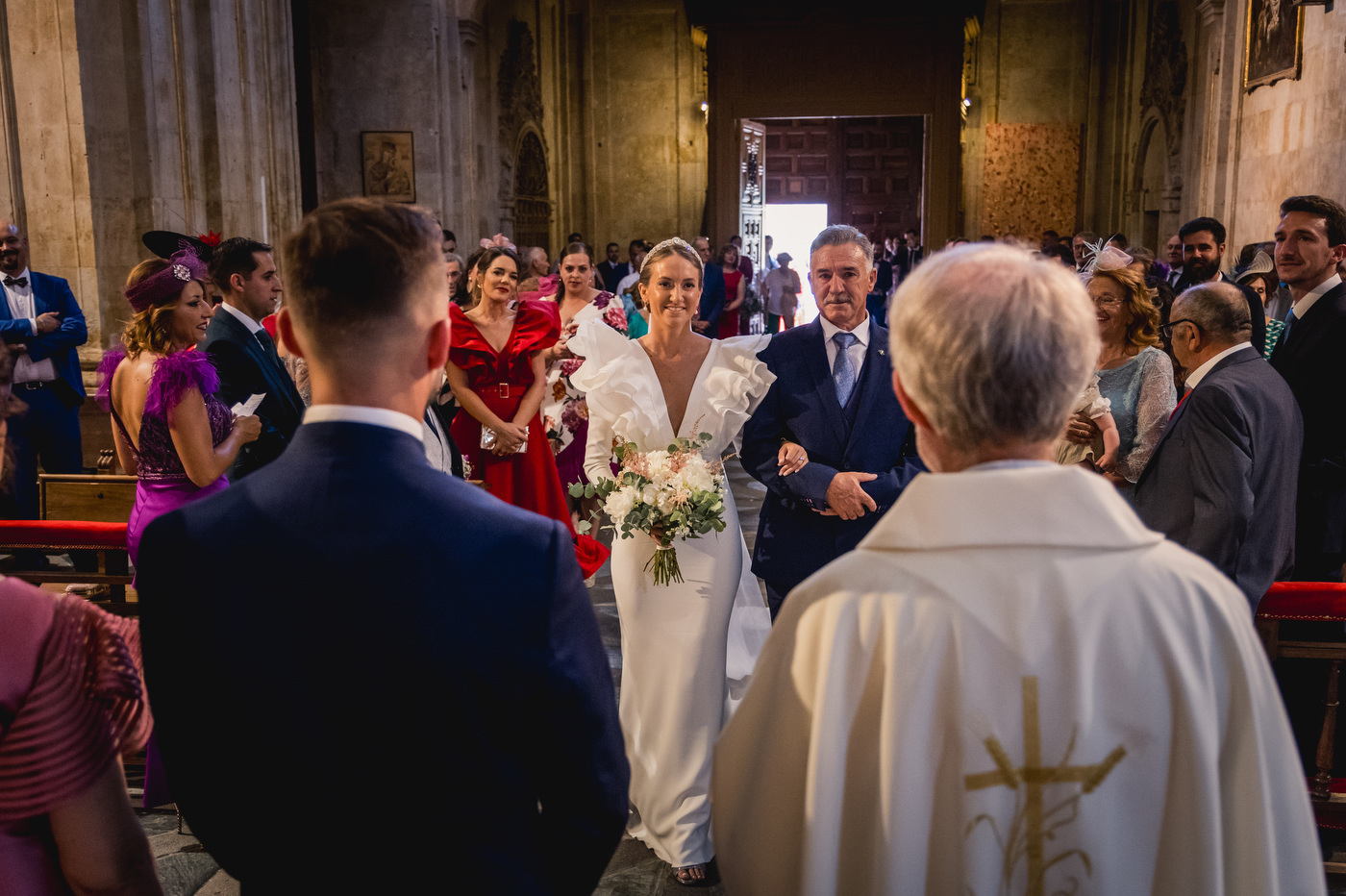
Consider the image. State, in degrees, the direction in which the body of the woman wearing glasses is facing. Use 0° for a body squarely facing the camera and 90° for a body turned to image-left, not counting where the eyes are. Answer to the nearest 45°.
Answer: approximately 45°

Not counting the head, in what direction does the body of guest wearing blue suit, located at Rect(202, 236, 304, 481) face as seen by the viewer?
to the viewer's right

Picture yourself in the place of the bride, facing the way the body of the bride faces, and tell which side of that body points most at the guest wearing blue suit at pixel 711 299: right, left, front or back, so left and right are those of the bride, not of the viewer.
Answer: back

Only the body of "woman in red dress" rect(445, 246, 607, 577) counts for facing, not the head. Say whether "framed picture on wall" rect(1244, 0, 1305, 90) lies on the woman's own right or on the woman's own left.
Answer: on the woman's own left

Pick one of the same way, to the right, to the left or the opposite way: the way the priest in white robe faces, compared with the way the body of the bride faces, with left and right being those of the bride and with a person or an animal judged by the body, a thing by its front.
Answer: the opposite way

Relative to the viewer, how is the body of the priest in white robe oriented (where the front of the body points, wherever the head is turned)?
away from the camera

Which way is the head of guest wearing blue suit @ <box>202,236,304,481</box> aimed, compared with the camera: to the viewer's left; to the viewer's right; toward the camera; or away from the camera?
to the viewer's right

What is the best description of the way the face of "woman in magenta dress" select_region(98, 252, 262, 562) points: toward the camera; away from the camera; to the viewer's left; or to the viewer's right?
to the viewer's right

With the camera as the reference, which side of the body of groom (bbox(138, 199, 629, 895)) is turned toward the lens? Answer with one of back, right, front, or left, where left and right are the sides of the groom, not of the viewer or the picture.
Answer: back

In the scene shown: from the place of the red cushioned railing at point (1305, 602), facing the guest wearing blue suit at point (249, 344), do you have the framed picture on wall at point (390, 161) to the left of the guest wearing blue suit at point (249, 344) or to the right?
right
